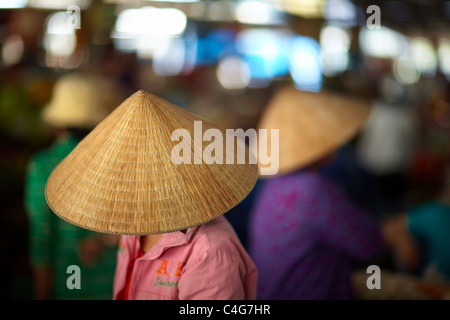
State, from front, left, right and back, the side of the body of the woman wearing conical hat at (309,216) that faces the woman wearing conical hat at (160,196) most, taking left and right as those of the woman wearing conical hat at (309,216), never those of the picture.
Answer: back

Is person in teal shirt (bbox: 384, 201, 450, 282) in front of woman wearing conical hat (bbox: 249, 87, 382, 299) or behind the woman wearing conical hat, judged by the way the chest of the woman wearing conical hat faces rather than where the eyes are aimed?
in front

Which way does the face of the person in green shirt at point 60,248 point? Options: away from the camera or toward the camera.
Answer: away from the camera

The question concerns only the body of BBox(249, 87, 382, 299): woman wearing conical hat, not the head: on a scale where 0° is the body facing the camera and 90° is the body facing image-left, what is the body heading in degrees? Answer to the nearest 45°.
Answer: approximately 225°
